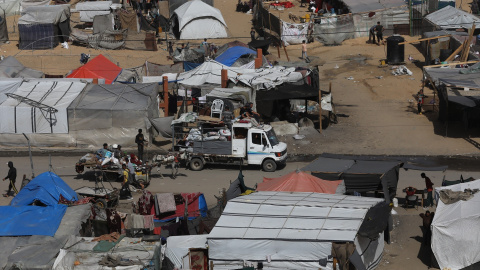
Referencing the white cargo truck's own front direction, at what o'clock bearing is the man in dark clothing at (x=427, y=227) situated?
The man in dark clothing is roughly at 2 o'clock from the white cargo truck.

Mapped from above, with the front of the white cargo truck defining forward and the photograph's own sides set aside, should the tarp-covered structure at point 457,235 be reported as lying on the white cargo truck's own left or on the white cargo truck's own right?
on the white cargo truck's own right

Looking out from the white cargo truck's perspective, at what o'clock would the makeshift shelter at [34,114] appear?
The makeshift shelter is roughly at 7 o'clock from the white cargo truck.

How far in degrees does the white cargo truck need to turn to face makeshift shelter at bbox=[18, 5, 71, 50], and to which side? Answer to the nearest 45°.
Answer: approximately 135° to its left

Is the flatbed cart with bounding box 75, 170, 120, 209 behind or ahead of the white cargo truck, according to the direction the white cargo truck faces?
behind

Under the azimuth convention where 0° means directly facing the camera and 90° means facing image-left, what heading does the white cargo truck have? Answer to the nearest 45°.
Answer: approximately 270°

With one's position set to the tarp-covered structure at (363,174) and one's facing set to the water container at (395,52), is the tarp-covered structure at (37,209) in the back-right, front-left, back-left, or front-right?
back-left

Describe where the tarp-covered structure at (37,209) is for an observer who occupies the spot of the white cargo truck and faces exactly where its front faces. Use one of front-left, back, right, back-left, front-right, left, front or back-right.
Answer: back-right

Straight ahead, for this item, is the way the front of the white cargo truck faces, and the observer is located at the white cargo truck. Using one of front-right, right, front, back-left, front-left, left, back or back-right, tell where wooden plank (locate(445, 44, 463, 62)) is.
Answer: front-left

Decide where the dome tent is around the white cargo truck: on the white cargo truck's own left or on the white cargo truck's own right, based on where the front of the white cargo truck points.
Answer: on the white cargo truck's own left

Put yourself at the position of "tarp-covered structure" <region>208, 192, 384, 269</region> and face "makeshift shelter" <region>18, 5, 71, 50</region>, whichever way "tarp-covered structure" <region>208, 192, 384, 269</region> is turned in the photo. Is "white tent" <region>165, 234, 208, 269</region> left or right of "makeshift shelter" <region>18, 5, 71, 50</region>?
left

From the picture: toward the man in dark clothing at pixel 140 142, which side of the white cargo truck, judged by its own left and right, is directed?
back

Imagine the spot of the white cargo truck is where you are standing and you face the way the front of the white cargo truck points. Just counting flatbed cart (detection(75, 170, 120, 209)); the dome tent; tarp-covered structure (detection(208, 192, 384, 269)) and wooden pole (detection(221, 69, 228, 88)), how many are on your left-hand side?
2

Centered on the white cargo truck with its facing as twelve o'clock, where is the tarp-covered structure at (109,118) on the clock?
The tarp-covered structure is roughly at 7 o'clock from the white cargo truck.

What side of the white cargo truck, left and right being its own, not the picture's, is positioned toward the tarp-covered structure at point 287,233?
right

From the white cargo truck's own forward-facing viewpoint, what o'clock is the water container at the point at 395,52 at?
The water container is roughly at 10 o'clock from the white cargo truck.

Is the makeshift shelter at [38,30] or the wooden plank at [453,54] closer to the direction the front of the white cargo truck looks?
the wooden plank
